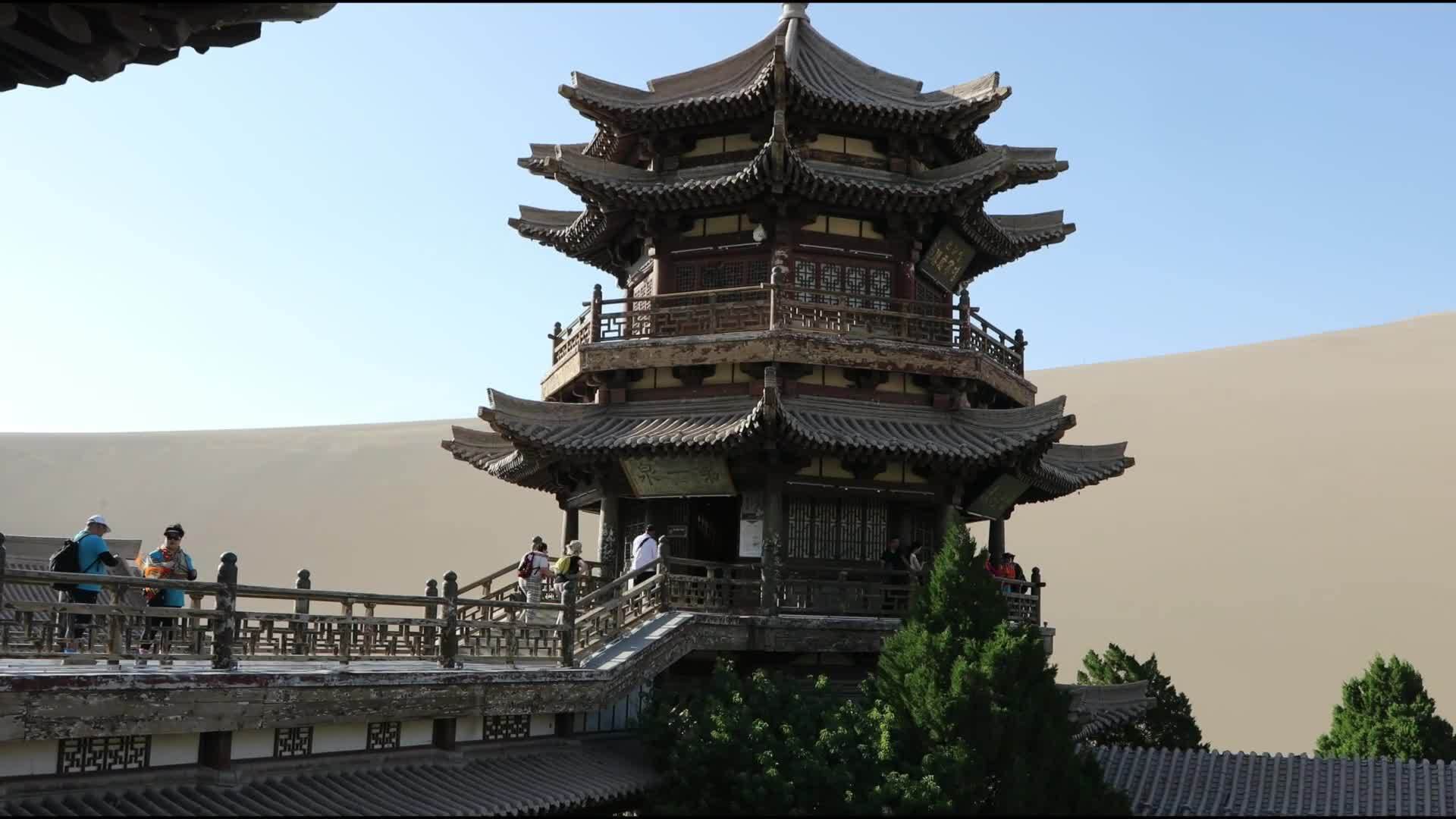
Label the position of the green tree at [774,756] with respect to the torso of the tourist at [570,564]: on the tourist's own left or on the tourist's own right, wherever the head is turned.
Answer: on the tourist's own right

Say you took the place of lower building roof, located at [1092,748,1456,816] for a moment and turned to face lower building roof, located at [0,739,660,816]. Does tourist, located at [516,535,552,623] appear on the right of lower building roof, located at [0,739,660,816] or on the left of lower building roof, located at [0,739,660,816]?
right

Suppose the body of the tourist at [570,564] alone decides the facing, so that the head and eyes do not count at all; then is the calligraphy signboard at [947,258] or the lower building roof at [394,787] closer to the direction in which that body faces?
the calligraphy signboard

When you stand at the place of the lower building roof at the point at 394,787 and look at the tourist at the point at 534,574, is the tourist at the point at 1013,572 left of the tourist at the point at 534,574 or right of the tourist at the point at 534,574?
right

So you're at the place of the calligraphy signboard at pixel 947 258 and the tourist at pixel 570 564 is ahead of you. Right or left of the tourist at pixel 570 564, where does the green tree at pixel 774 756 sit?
left

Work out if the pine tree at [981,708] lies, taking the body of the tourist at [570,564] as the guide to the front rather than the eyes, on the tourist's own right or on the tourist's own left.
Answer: on the tourist's own right

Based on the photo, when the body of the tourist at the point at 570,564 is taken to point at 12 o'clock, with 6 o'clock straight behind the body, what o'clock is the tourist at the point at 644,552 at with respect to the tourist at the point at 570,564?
the tourist at the point at 644,552 is roughly at 1 o'clock from the tourist at the point at 570,564.

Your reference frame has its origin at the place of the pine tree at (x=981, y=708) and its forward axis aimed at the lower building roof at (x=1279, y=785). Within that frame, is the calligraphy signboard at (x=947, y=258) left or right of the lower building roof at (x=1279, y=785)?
left
